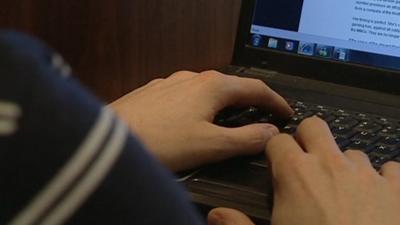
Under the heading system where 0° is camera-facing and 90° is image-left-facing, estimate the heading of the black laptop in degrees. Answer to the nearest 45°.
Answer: approximately 0°
